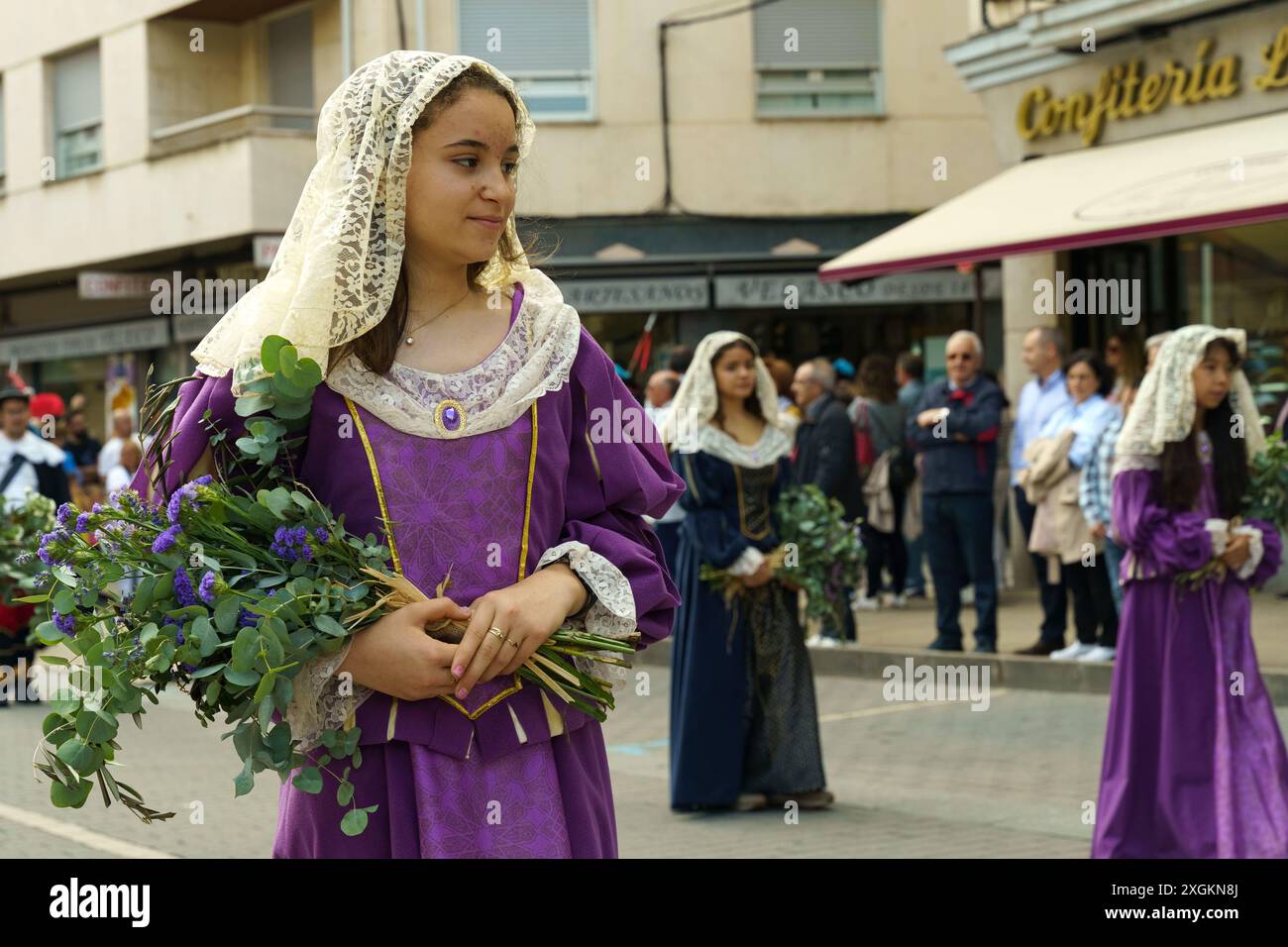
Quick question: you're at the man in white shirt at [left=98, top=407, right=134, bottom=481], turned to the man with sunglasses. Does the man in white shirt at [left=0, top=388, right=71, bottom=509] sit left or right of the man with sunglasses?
right

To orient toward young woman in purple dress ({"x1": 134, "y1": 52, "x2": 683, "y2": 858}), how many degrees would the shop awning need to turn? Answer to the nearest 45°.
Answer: approximately 45° to its left

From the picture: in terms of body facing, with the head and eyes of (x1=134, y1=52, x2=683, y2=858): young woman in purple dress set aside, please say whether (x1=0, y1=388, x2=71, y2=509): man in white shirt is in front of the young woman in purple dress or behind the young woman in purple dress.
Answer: behind

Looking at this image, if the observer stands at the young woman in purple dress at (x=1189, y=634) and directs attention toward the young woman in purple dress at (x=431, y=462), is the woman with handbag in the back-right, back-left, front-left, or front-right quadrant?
back-right

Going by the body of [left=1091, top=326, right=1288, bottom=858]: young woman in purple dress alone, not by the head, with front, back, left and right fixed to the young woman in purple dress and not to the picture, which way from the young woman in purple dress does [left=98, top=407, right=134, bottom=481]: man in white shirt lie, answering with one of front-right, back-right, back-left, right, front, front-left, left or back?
back

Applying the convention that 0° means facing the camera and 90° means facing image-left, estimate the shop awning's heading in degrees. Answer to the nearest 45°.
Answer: approximately 45°

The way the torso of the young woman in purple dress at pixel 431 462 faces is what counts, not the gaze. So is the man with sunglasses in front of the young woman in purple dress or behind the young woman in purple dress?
behind

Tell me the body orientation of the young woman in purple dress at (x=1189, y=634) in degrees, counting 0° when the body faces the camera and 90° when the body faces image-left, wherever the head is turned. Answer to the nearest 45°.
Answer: approximately 315°

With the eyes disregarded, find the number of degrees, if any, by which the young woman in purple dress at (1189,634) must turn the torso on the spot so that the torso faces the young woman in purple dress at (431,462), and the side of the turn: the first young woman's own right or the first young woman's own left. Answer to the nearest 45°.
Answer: approximately 45° to the first young woman's own right
